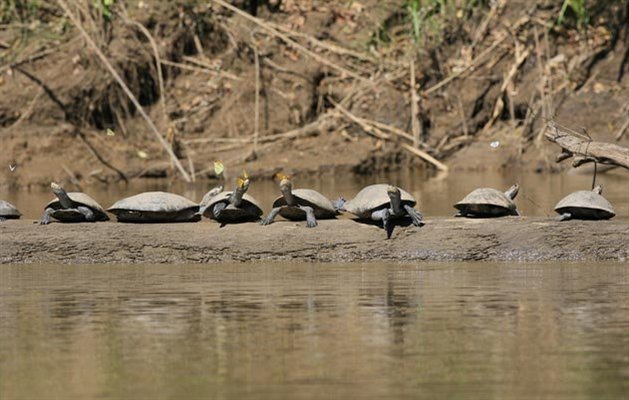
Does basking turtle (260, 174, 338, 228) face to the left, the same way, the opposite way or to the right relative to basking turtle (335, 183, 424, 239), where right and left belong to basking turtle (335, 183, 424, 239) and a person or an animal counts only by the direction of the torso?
to the right

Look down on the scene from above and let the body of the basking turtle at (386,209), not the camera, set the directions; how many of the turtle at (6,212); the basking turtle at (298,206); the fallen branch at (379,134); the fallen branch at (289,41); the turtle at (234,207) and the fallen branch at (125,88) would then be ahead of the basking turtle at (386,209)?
0

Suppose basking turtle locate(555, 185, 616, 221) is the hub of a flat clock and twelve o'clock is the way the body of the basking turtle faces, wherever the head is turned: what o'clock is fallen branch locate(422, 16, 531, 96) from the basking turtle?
The fallen branch is roughly at 10 o'clock from the basking turtle.

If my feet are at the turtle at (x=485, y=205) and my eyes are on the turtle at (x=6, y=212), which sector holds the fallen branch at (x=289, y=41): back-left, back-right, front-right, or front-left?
front-right

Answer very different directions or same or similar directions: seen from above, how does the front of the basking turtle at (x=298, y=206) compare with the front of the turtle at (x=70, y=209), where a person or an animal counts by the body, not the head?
same or similar directions

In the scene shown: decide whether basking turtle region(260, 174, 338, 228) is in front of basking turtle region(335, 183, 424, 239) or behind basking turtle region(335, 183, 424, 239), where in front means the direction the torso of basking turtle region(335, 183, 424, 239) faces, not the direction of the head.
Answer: behind

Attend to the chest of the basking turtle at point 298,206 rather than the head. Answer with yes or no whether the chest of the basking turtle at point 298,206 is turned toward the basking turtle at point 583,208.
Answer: no

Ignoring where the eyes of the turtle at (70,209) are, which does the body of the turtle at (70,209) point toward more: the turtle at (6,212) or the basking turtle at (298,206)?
the turtle

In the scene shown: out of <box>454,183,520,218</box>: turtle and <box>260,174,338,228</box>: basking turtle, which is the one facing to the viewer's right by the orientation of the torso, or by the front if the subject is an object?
the turtle

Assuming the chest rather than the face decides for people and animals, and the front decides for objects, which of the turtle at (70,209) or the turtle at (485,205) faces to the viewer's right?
the turtle at (485,205)

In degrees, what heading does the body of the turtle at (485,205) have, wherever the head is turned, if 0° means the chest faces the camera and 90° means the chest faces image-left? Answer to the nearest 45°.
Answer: approximately 270°

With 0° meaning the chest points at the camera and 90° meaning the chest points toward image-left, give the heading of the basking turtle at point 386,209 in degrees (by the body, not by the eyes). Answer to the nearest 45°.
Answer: approximately 315°

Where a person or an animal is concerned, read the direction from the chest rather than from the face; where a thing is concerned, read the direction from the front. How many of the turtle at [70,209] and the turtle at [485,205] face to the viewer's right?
1

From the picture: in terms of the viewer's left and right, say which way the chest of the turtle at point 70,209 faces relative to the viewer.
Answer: facing the viewer and to the left of the viewer

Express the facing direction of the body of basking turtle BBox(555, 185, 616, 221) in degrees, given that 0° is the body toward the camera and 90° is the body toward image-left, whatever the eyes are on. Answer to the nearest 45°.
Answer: approximately 225°

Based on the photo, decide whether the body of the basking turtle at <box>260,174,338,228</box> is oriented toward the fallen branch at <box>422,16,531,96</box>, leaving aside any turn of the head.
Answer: no

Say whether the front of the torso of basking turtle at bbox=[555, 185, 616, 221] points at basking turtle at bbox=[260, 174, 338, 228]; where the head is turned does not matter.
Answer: no
